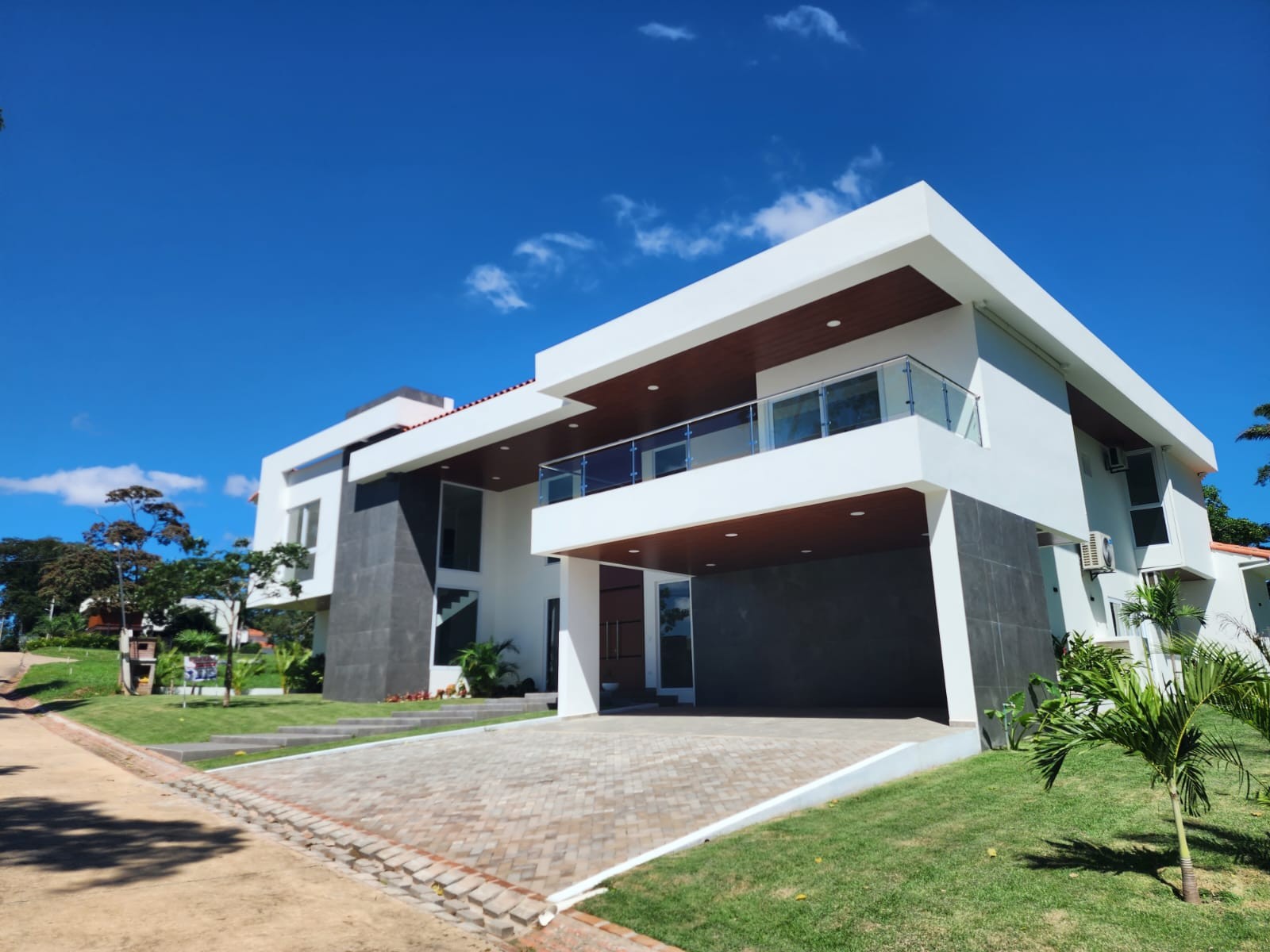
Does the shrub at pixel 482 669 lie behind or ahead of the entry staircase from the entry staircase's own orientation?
behind

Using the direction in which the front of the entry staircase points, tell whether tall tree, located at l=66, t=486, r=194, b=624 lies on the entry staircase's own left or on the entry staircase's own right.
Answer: on the entry staircase's own right

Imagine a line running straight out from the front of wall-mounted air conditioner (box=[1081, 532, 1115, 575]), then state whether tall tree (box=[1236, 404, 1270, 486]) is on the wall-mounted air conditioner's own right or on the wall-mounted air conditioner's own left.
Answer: on the wall-mounted air conditioner's own left

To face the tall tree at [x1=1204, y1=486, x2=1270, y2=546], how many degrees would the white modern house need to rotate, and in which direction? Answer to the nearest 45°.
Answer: approximately 180°

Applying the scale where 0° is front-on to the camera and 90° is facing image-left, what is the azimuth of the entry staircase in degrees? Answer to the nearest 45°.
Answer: approximately 45°

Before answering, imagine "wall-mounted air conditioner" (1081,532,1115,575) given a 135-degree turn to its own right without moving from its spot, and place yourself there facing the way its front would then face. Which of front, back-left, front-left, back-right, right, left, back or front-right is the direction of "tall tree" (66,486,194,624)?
front

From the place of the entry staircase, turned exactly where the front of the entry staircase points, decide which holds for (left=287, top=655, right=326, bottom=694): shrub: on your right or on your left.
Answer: on your right

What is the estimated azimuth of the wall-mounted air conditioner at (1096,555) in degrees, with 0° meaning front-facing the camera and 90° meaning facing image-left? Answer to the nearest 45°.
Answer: approximately 315°

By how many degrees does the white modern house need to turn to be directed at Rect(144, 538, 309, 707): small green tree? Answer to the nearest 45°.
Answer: approximately 45° to its right

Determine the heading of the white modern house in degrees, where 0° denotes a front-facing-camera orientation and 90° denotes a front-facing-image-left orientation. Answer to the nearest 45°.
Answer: approximately 45°

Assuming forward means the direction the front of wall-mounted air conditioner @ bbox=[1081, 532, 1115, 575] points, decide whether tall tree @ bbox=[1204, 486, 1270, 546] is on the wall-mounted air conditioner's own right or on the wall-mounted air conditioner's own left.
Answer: on the wall-mounted air conditioner's own left
